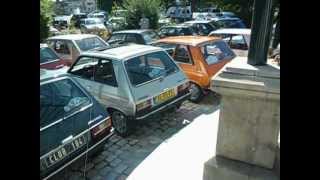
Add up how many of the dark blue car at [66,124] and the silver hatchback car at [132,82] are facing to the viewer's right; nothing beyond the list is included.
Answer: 0

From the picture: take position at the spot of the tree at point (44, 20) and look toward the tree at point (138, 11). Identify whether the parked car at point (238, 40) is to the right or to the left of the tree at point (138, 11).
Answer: right

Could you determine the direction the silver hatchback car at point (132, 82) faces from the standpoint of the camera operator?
facing away from the viewer and to the left of the viewer

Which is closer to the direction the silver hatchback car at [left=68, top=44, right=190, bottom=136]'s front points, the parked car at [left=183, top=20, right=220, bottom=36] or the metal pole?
the parked car

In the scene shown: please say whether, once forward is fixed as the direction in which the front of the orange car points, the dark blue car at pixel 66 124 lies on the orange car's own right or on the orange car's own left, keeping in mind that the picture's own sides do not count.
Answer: on the orange car's own left
